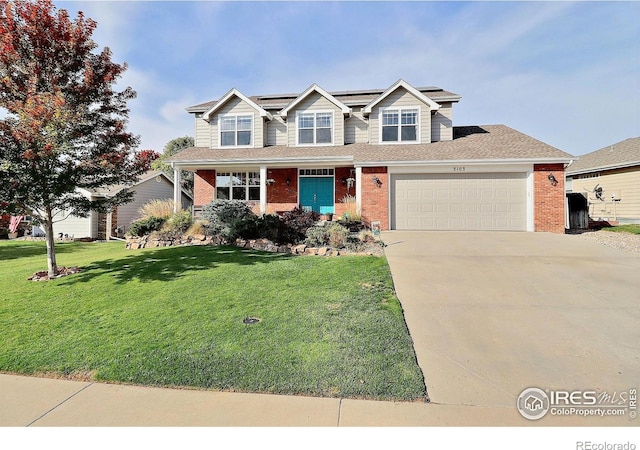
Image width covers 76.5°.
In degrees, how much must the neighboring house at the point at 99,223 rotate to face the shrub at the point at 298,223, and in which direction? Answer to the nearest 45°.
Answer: approximately 90° to its left

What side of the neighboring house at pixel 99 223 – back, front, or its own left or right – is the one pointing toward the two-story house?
left

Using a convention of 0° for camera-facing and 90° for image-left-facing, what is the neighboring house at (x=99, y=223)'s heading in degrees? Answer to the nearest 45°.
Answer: approximately 45°

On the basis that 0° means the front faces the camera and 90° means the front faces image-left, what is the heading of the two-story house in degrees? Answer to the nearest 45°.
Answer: approximately 0°

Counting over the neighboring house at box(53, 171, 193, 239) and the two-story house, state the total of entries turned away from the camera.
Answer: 0

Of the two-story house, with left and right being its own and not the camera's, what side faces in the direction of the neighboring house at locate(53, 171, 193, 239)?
right

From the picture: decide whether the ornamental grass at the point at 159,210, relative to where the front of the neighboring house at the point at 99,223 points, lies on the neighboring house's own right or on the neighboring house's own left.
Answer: on the neighboring house's own left

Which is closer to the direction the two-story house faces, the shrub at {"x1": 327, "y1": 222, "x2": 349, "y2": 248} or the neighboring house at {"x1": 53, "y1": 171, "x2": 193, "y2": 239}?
the shrub

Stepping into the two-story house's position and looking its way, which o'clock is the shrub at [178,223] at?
The shrub is roughly at 2 o'clock from the two-story house.

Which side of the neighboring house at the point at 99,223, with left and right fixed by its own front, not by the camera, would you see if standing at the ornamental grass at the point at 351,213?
left

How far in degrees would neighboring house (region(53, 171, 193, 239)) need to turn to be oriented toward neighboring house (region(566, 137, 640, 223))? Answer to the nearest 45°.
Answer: approximately 90° to its left
